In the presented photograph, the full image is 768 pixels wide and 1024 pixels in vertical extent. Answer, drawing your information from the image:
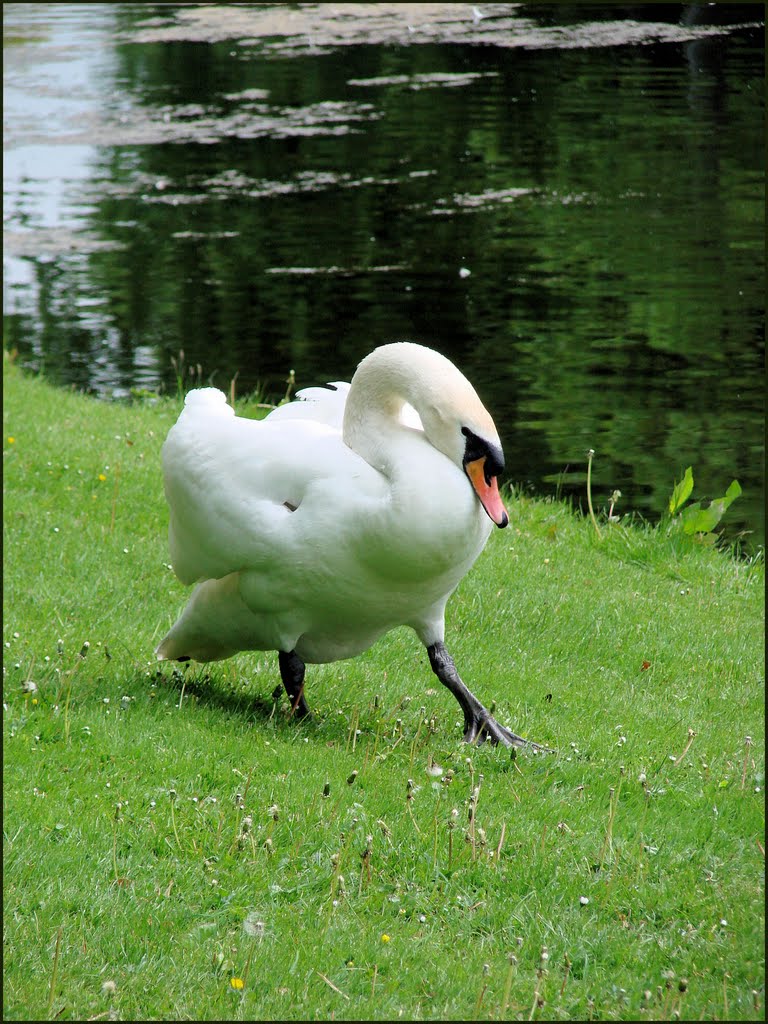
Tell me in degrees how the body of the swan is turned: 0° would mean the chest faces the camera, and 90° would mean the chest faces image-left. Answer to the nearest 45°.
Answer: approximately 315°
